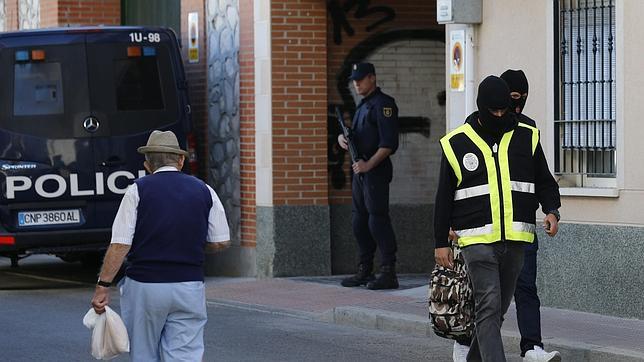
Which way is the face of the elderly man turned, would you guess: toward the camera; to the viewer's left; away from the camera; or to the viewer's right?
away from the camera

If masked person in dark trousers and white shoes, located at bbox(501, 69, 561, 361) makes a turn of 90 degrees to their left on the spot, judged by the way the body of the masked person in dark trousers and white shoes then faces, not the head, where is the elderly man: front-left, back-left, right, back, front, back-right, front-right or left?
back

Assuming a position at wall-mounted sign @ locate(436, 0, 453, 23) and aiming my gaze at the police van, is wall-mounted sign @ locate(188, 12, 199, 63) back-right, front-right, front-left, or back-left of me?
front-right

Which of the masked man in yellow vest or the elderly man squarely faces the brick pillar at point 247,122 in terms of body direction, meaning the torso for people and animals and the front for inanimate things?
the elderly man

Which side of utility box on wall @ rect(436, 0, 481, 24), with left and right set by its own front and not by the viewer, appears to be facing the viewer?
front

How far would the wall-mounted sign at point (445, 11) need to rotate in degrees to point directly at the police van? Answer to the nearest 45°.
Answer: approximately 90° to its right

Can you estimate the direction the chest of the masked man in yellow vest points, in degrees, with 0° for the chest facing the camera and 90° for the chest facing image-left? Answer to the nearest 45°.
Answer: approximately 0°

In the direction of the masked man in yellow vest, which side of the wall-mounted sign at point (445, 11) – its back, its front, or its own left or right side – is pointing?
front

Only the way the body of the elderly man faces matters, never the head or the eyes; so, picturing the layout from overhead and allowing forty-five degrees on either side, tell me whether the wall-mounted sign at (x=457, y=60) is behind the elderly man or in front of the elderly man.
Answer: in front

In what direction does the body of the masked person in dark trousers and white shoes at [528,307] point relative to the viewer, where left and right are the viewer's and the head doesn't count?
facing the viewer and to the right of the viewer

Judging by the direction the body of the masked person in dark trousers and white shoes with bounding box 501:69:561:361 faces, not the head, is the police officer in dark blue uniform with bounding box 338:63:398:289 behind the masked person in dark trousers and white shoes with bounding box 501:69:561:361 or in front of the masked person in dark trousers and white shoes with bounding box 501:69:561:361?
behind
